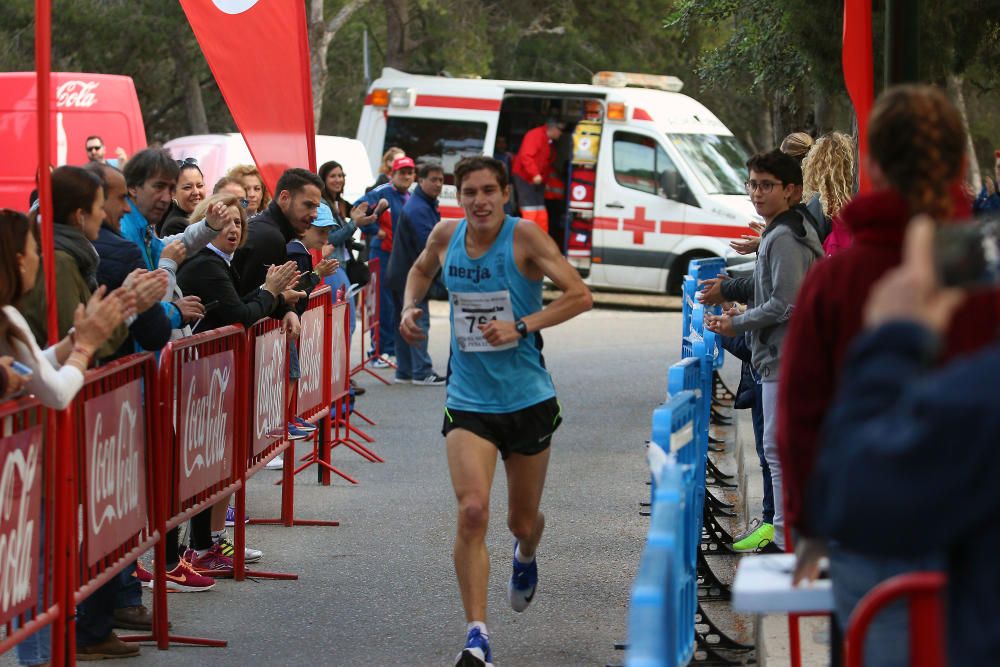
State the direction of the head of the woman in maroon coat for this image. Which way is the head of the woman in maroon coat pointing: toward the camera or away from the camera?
away from the camera

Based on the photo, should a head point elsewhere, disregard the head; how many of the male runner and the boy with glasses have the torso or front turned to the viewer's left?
1

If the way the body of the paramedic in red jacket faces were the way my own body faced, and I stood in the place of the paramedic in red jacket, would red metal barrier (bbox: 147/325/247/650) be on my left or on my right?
on my right

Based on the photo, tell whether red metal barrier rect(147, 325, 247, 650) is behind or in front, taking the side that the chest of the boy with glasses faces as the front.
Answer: in front

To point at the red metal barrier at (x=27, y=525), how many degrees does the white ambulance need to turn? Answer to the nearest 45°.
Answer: approximately 45° to its right

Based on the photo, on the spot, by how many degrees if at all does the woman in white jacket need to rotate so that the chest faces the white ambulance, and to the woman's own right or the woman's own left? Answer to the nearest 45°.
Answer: approximately 45° to the woman's own left

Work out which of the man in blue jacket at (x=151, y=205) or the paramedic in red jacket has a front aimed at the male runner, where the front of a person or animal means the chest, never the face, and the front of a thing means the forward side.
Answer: the man in blue jacket

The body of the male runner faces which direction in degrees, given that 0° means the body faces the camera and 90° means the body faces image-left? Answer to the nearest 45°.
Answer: approximately 0°

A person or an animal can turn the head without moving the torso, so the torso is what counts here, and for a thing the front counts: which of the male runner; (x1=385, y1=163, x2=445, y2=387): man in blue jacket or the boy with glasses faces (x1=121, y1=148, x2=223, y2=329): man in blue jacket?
the boy with glasses

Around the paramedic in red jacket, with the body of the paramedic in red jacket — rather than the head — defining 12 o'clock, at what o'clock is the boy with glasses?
The boy with glasses is roughly at 3 o'clock from the paramedic in red jacket.

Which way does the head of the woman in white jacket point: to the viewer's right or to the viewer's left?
to the viewer's right
